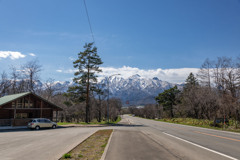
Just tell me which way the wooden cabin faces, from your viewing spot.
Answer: facing the viewer
